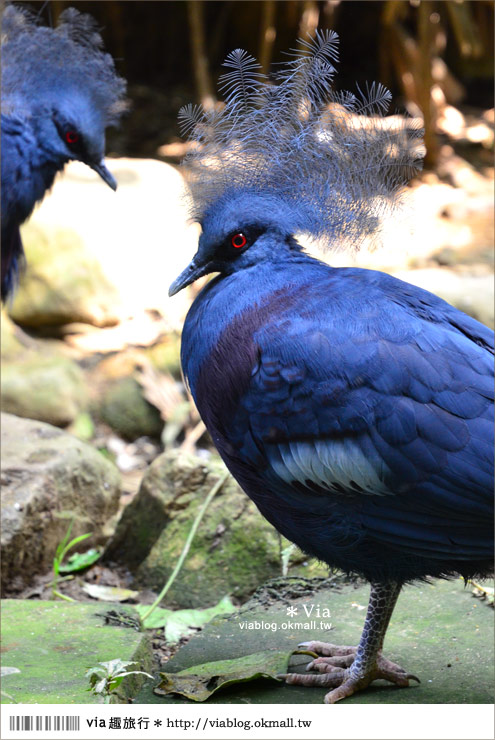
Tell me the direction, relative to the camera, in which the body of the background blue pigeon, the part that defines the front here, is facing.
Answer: to the viewer's right
